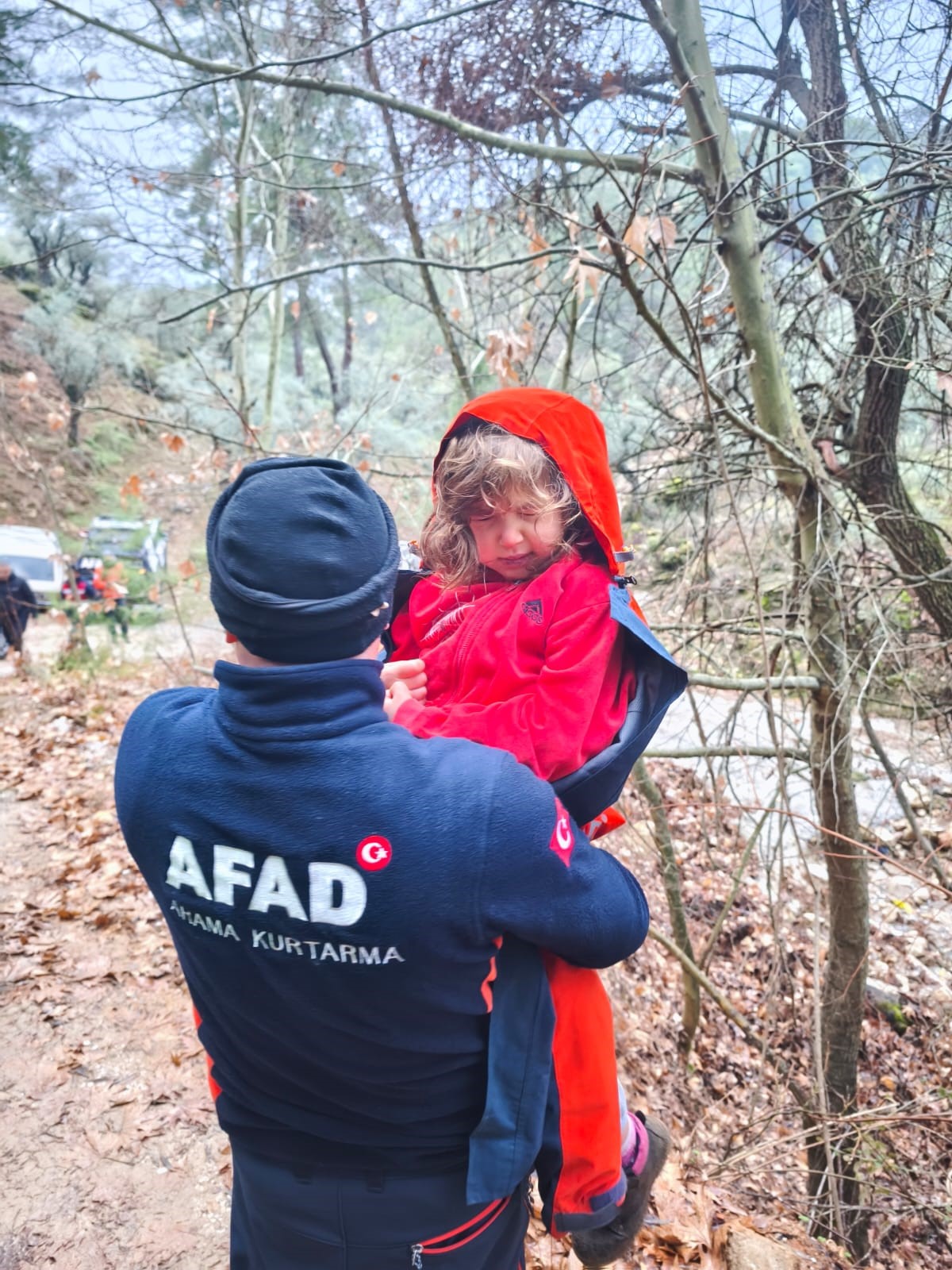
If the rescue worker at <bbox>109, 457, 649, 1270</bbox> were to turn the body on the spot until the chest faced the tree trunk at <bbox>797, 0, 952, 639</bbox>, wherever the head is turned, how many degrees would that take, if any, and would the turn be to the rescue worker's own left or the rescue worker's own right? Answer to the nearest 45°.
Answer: approximately 45° to the rescue worker's own right

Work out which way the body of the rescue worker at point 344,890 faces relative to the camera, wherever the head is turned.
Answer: away from the camera

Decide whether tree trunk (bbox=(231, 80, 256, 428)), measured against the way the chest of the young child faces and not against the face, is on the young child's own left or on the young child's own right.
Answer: on the young child's own right

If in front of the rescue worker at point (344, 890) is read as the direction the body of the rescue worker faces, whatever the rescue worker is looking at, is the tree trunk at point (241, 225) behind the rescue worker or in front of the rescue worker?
in front

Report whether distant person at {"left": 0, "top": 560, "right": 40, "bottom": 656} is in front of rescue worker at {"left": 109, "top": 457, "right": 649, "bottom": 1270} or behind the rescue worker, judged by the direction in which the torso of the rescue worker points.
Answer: in front

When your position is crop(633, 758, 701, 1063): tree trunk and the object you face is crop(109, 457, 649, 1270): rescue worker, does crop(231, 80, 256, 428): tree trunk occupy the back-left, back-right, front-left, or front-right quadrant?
back-right
